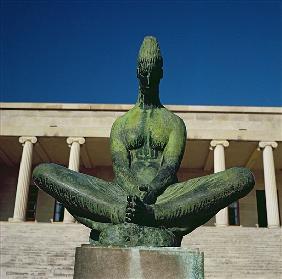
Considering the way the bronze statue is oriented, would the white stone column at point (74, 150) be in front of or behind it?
behind

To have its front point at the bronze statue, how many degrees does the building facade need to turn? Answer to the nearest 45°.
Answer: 0° — it already faces it

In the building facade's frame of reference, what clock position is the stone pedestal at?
The stone pedestal is roughly at 12 o'clock from the building facade.

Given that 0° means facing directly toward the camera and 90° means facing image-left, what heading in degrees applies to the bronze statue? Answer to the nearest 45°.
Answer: approximately 0°

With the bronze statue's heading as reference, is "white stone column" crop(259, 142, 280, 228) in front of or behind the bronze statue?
behind

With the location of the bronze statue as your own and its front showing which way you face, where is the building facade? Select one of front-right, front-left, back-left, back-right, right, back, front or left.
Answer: back

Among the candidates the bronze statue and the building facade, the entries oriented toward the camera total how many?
2
